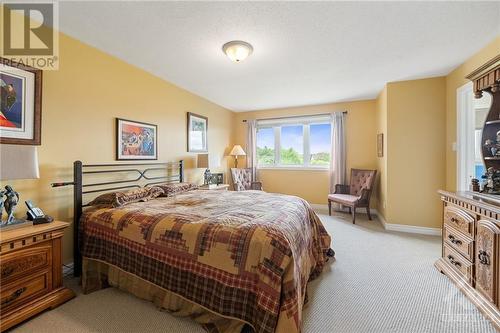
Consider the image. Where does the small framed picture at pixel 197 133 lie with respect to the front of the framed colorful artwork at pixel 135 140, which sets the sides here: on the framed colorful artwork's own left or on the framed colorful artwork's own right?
on the framed colorful artwork's own left

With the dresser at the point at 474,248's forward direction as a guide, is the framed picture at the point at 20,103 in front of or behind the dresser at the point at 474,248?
in front

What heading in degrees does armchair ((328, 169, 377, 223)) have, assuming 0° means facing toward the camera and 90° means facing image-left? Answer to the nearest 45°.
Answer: approximately 45°

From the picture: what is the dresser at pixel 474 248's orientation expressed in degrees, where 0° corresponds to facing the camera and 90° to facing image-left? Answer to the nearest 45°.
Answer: approximately 45°

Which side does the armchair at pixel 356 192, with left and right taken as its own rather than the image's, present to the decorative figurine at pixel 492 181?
left

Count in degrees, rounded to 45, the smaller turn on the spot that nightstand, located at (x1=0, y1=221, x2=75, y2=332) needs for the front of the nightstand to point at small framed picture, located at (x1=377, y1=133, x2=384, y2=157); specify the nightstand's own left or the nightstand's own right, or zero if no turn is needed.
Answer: approximately 45° to the nightstand's own left

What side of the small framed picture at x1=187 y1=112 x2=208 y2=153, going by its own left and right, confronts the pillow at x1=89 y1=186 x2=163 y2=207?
right

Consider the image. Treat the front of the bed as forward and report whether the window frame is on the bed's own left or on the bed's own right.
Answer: on the bed's own left

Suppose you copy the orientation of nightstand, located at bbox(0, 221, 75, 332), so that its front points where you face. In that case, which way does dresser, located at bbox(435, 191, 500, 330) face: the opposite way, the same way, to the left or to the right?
the opposite way

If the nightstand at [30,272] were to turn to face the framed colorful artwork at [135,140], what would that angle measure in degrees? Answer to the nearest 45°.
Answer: approximately 90° to its left

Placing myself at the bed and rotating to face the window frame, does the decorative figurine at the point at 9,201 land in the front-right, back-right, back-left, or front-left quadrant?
back-left

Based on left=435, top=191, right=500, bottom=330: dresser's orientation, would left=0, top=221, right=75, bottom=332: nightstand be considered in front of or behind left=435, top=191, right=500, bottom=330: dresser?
in front

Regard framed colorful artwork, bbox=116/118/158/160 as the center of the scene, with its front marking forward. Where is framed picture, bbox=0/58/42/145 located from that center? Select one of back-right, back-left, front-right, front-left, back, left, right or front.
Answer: right
